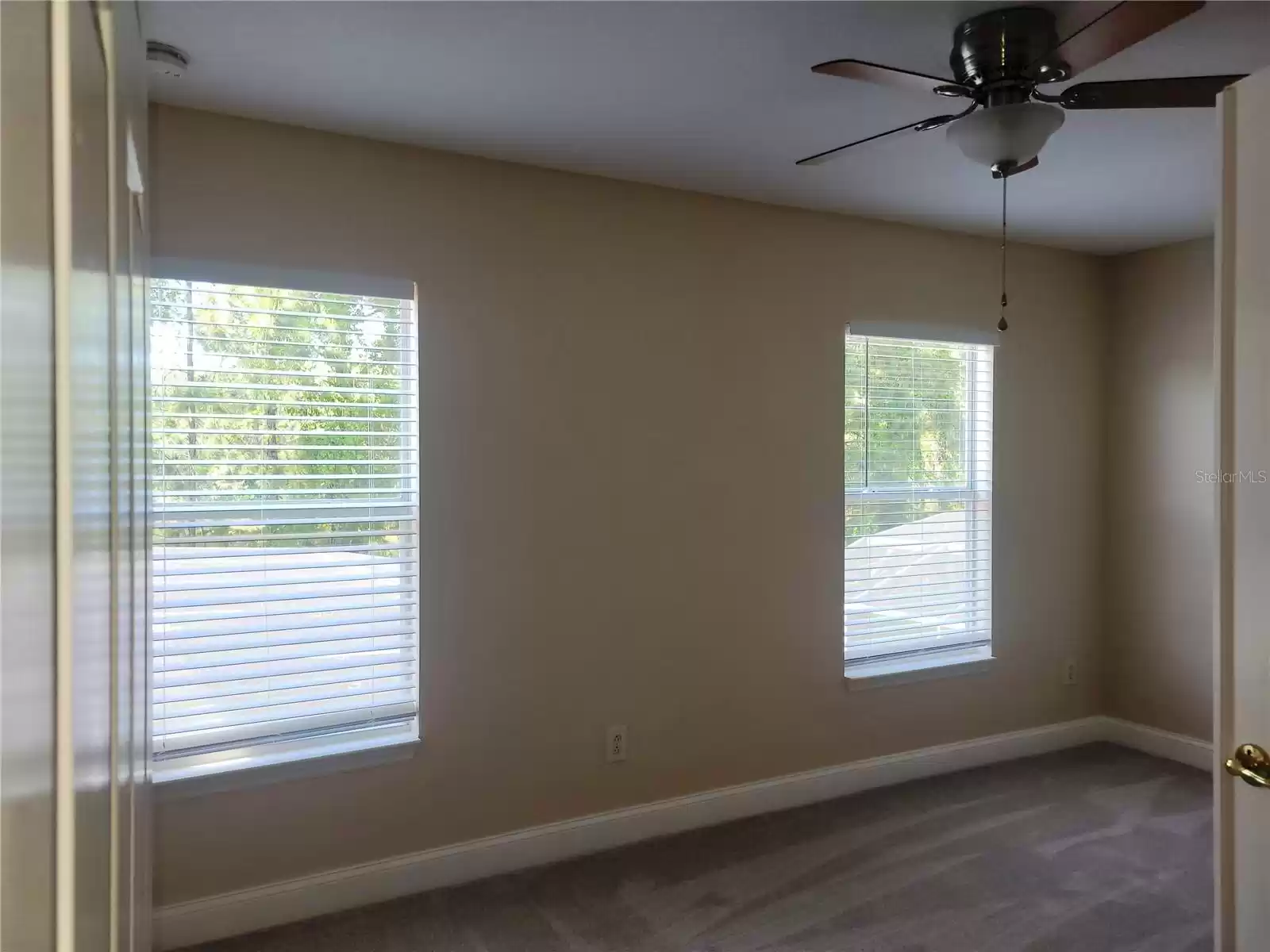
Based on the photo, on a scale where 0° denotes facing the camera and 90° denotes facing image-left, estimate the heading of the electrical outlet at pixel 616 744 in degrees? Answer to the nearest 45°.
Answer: approximately 0°

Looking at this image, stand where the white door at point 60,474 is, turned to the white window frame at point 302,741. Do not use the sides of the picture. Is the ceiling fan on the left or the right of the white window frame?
right

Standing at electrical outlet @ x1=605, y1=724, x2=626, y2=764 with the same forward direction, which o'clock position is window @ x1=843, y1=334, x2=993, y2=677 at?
The window is roughly at 8 o'clock from the electrical outlet.

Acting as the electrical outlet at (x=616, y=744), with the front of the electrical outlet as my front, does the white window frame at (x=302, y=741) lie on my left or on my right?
on my right

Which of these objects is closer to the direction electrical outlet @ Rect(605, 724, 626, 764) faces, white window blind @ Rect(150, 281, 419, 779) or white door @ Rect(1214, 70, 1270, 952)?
the white door
